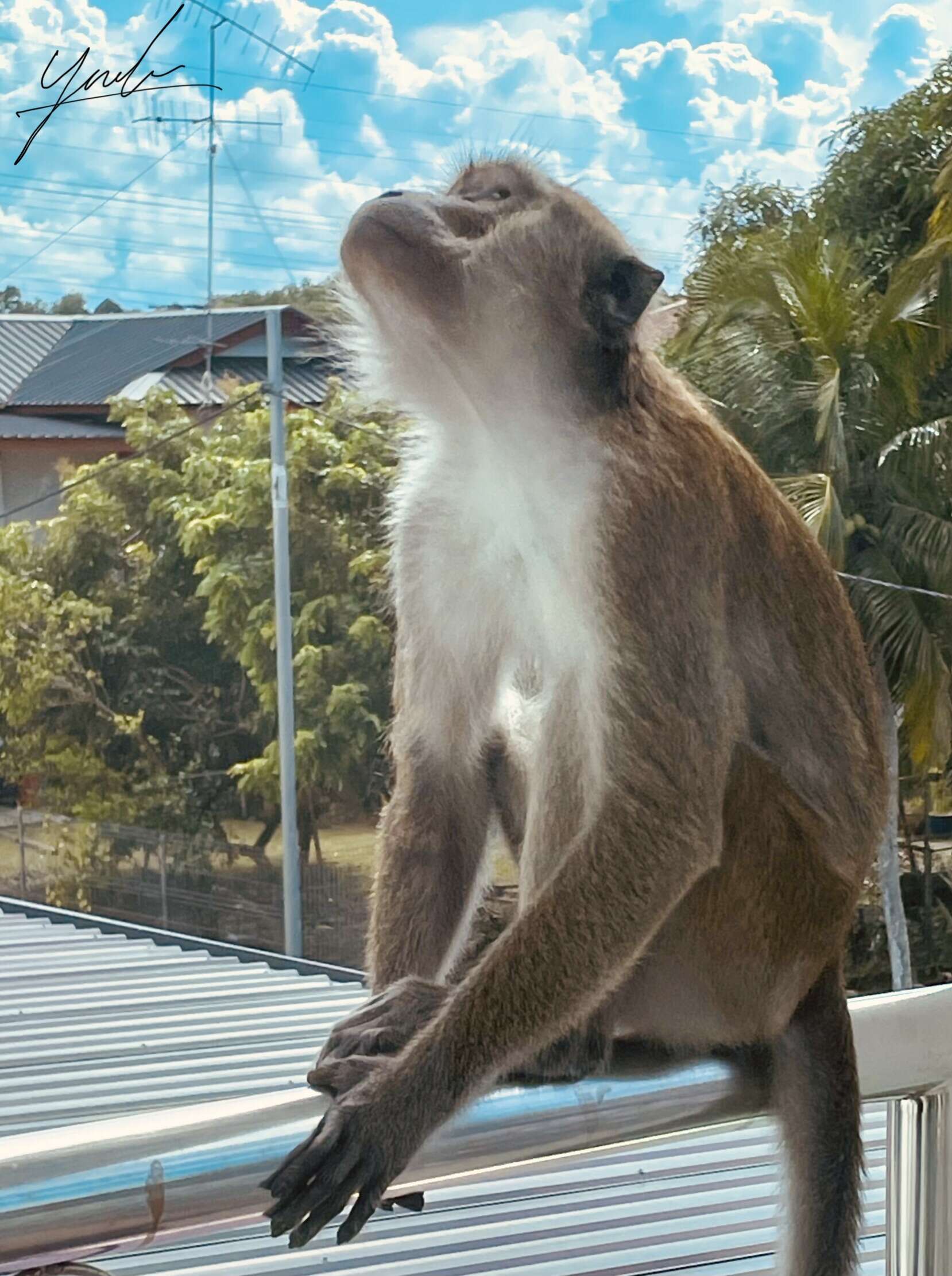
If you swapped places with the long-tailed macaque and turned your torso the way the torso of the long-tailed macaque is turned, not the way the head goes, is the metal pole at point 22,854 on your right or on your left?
on your right

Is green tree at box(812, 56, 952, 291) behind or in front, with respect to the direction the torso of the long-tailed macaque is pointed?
behind

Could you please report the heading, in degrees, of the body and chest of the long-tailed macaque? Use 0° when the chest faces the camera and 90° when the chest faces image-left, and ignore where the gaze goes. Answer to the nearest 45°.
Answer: approximately 45°

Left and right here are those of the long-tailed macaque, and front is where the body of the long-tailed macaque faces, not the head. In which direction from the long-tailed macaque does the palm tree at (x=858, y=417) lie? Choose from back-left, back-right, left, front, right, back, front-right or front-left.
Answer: back-right

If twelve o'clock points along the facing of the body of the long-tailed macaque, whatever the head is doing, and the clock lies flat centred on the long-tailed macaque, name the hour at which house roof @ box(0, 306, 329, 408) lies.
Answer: The house roof is roughly at 4 o'clock from the long-tailed macaque.

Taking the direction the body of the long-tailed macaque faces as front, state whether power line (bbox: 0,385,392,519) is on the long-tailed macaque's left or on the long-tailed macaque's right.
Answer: on the long-tailed macaque's right

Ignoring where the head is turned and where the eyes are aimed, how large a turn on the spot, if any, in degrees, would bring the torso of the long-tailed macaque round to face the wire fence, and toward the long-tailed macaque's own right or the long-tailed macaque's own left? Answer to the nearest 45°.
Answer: approximately 135° to the long-tailed macaque's own right

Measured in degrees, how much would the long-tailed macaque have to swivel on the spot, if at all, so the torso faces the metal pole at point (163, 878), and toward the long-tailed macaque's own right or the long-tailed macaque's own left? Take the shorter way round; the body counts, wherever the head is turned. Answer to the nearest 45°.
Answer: approximately 135° to the long-tailed macaque's own right

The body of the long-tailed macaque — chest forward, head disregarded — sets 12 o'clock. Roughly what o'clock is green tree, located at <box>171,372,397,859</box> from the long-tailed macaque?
The green tree is roughly at 4 o'clock from the long-tailed macaque.
